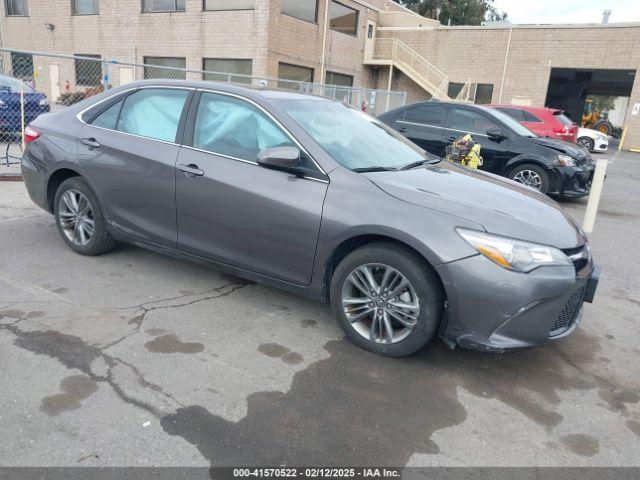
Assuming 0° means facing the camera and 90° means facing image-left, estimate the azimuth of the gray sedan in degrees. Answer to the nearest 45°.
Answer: approximately 315°

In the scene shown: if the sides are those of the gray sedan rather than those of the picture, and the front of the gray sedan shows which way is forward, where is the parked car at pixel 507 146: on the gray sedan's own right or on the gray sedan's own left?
on the gray sedan's own left

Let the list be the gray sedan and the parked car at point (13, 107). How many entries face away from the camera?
0

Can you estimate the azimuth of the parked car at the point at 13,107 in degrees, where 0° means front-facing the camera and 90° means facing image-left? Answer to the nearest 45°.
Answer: approximately 315°

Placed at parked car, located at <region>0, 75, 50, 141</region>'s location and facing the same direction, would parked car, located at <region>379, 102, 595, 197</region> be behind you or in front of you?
in front

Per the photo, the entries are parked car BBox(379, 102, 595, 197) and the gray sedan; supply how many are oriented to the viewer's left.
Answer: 0

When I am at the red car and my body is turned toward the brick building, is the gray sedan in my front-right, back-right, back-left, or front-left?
back-left

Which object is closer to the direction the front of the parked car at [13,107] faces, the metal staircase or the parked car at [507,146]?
the parked car

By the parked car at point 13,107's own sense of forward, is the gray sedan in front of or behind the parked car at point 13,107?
in front

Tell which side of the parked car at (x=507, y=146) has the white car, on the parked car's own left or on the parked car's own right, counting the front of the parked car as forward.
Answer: on the parked car's own left
